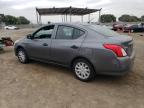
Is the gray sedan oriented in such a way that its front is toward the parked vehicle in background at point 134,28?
no

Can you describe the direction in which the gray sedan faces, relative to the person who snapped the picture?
facing away from the viewer and to the left of the viewer
